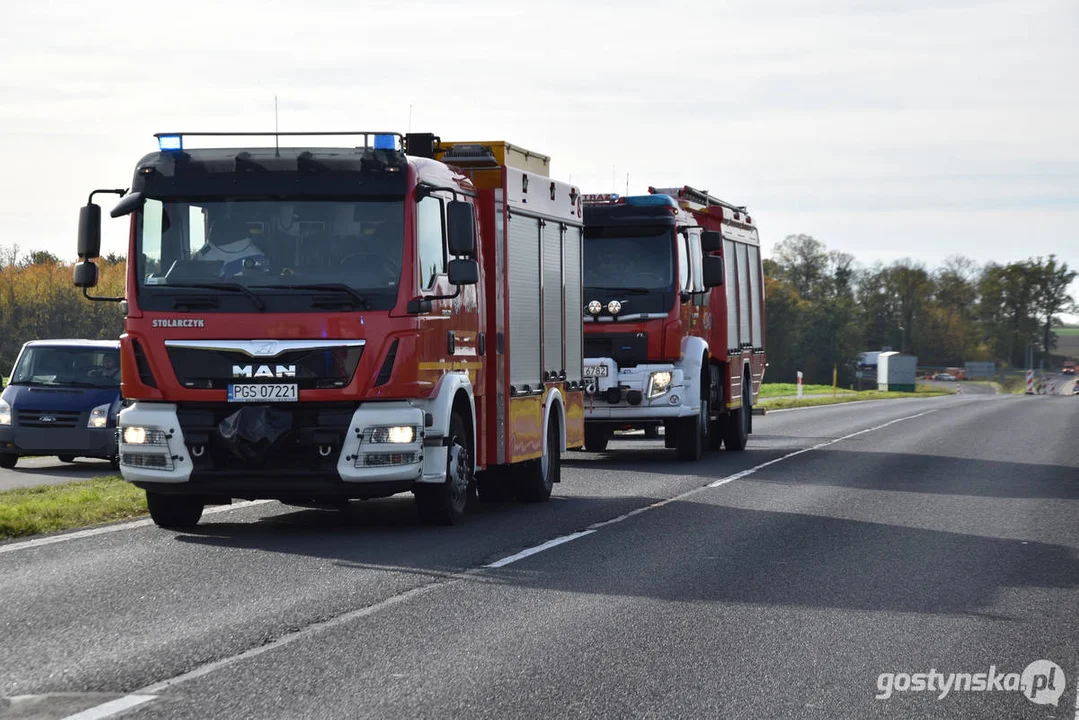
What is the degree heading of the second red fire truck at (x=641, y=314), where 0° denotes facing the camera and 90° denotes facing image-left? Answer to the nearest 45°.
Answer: approximately 0°

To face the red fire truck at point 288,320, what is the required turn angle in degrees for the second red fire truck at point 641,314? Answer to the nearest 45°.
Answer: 0° — it already faces it

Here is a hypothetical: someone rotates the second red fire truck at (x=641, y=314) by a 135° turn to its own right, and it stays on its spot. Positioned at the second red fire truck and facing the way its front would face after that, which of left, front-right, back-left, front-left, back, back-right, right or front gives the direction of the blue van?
front-left
